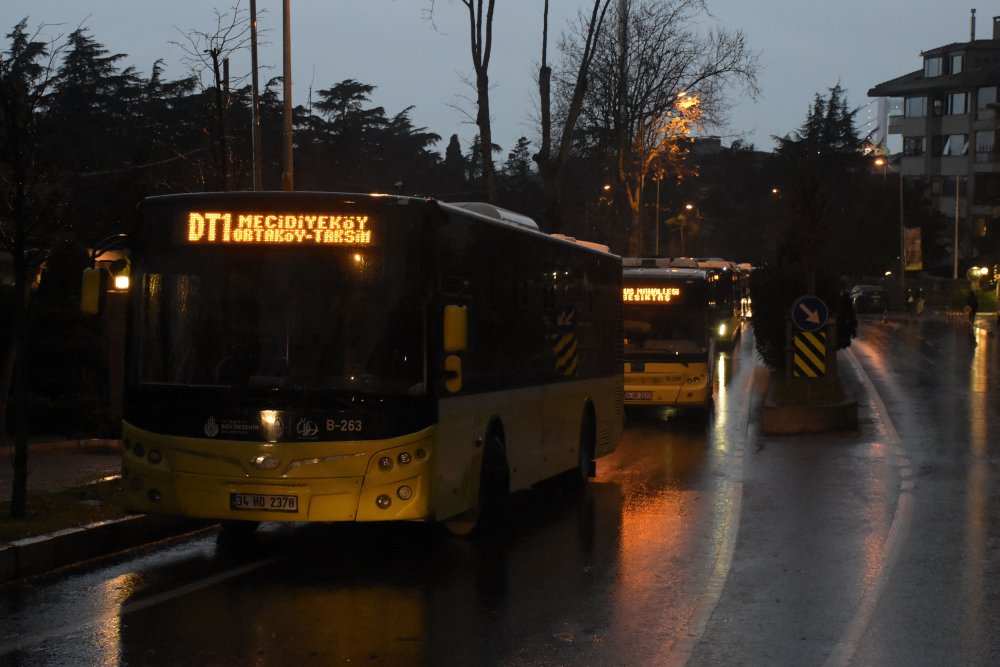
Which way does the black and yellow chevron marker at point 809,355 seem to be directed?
toward the camera

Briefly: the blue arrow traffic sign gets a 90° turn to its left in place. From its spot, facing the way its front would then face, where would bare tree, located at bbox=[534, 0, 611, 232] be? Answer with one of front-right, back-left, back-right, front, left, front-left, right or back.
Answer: back-left

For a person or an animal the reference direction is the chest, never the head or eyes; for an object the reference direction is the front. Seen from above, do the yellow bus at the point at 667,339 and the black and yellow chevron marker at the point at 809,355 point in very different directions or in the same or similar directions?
same or similar directions

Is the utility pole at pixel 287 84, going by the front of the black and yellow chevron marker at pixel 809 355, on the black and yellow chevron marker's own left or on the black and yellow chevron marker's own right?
on the black and yellow chevron marker's own right

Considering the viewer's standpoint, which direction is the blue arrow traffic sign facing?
facing the viewer

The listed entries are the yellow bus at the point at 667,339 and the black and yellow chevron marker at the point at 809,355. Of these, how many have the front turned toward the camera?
2

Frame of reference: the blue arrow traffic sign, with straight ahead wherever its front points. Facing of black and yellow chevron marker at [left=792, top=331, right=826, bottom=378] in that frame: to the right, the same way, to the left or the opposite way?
the same way

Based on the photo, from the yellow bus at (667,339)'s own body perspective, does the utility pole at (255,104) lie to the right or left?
on its right

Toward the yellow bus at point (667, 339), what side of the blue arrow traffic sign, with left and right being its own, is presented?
right

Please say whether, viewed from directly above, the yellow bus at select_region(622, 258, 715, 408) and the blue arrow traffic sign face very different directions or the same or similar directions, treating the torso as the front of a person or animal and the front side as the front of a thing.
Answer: same or similar directions

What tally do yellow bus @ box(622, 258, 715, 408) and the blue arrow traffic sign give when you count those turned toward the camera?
2

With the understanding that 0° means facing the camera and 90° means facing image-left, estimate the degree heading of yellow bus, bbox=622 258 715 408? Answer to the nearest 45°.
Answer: approximately 0°

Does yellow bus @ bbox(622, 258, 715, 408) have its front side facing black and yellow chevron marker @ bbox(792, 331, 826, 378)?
no
